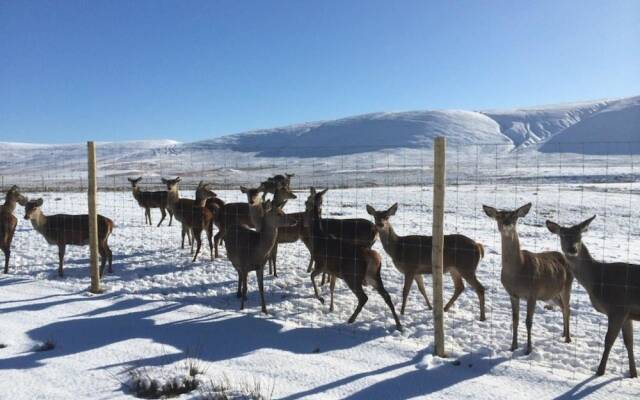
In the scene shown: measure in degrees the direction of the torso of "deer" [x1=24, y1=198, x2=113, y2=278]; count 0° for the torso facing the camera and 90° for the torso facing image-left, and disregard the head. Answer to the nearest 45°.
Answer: approximately 90°

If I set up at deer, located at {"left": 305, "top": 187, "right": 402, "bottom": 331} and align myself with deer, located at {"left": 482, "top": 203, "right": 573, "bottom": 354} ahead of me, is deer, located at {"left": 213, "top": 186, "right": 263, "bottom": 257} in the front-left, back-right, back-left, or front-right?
back-left

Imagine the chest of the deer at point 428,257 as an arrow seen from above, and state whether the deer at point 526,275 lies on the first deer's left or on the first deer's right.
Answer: on the first deer's left

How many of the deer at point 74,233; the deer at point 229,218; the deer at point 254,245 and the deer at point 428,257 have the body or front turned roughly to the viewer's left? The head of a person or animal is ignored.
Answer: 2

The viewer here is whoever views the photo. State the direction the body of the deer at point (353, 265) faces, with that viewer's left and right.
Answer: facing away from the viewer and to the left of the viewer

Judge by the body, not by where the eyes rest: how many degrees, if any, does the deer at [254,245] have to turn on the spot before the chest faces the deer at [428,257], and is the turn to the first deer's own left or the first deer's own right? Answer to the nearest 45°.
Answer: approximately 45° to the first deer's own left

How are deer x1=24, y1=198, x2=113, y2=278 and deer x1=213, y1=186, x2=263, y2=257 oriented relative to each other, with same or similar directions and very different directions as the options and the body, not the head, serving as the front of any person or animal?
very different directions

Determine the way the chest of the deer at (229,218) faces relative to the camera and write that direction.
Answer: to the viewer's right

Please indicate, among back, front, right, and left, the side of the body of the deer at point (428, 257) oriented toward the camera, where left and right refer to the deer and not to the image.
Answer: left

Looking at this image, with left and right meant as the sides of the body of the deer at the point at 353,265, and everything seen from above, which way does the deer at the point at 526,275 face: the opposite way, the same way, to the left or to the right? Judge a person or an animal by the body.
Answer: to the left
